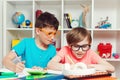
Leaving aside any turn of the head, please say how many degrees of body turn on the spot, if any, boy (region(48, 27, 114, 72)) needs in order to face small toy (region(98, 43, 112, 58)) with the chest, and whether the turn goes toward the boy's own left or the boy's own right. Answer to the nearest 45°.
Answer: approximately 180°

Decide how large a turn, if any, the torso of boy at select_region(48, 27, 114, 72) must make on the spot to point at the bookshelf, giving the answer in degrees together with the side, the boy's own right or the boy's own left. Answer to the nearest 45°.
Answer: approximately 180°

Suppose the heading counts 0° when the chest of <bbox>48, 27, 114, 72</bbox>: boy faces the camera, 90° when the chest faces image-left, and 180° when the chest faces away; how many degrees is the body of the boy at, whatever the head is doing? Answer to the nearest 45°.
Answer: approximately 0°

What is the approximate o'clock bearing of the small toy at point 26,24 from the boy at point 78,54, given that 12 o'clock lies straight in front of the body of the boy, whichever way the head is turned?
The small toy is roughly at 5 o'clock from the boy.

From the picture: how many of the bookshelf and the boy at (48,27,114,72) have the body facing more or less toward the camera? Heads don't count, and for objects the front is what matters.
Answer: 2

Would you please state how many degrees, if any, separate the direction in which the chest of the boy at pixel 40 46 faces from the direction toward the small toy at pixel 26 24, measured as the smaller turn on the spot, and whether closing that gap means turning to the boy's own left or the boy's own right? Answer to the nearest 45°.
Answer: approximately 135° to the boy's own left

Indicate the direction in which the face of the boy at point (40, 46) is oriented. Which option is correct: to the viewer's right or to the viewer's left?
to the viewer's right

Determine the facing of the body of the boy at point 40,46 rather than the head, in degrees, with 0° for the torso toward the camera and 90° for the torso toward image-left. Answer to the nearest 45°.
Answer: approximately 315°
